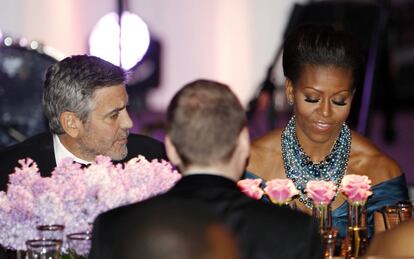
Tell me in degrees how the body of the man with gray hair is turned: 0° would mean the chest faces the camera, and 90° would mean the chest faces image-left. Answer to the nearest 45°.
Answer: approximately 315°

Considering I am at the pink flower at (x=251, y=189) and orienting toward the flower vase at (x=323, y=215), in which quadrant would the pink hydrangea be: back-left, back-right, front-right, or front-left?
back-right

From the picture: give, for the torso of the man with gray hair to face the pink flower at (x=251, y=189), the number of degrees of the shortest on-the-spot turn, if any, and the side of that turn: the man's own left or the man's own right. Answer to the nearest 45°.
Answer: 0° — they already face it

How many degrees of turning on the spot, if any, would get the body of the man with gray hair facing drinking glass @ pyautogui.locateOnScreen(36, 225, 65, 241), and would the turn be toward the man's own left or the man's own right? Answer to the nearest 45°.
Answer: approximately 45° to the man's own right

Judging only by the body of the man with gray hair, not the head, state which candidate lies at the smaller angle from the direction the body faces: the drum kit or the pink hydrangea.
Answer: the pink hydrangea

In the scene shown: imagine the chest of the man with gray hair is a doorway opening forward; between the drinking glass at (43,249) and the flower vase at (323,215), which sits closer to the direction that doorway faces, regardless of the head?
the flower vase
